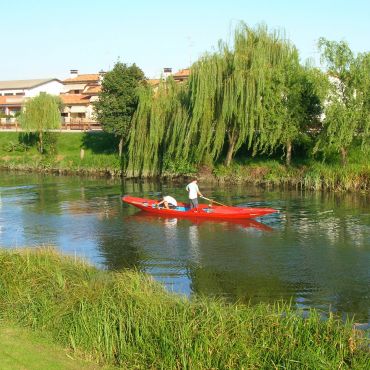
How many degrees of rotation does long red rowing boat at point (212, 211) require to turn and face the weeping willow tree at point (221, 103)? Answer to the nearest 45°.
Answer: approximately 90° to its right

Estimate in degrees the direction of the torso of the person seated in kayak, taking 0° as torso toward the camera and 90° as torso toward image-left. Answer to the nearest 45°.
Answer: approximately 90°

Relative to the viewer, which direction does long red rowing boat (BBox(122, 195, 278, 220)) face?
to the viewer's left

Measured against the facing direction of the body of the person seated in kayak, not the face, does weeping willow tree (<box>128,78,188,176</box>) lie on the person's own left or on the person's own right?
on the person's own right
